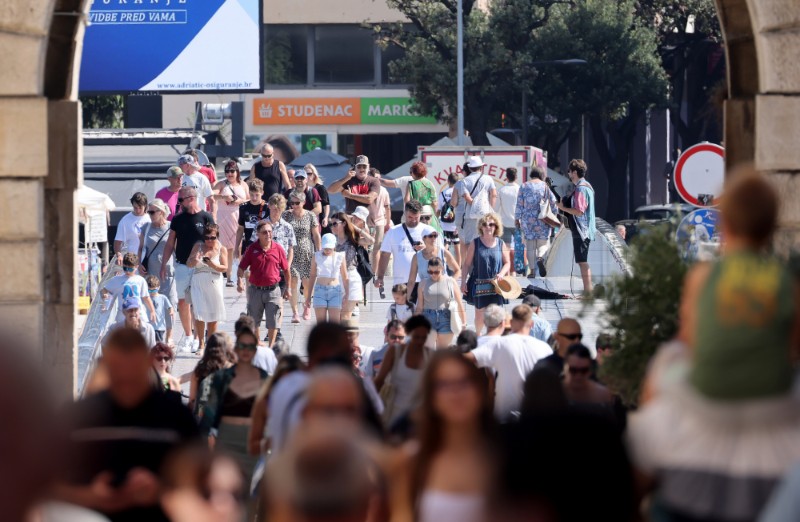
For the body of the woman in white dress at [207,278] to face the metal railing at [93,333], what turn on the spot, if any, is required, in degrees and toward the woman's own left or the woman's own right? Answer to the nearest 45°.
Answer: approximately 45° to the woman's own right

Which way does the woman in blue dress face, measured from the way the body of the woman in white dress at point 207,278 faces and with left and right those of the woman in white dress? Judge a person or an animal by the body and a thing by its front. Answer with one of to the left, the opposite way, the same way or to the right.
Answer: the same way

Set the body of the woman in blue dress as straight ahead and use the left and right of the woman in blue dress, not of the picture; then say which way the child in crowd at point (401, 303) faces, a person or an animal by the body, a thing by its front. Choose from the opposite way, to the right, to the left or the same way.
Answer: the same way

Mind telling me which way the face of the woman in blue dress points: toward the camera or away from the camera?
toward the camera

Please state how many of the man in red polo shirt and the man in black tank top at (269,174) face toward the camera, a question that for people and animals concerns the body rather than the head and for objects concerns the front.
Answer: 2

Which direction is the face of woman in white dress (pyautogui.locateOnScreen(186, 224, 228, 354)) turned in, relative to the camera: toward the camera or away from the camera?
toward the camera

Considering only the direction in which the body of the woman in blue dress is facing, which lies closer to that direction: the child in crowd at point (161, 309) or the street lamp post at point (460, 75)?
the child in crowd

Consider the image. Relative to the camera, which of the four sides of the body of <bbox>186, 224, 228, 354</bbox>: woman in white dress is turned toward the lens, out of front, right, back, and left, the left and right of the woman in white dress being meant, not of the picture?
front

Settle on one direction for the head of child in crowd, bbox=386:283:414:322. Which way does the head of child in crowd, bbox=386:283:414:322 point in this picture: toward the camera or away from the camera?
toward the camera

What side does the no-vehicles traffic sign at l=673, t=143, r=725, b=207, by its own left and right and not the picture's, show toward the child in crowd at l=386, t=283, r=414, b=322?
right

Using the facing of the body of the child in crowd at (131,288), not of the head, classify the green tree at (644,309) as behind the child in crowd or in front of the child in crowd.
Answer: in front

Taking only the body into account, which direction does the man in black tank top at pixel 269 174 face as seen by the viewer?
toward the camera

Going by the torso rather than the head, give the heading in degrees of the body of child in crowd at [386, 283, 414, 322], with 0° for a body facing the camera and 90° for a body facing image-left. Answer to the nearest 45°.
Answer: approximately 0°

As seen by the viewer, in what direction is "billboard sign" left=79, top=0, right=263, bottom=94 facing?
toward the camera

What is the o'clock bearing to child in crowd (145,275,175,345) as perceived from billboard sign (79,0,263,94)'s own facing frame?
The child in crowd is roughly at 12 o'clock from the billboard sign.

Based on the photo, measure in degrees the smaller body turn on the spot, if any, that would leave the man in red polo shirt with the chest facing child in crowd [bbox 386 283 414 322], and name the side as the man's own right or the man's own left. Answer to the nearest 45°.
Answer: approximately 45° to the man's own left
